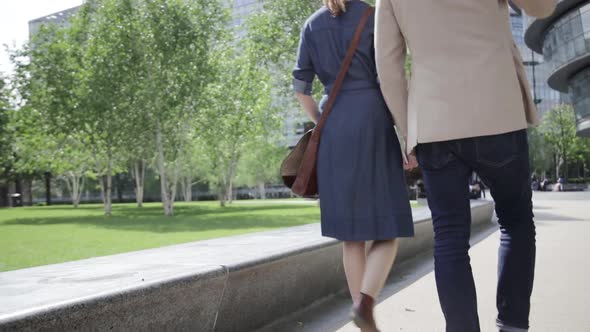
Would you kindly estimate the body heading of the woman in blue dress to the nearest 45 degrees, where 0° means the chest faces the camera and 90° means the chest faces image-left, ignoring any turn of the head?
approximately 180°

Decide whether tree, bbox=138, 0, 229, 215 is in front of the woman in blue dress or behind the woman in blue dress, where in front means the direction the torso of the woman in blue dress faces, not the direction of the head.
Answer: in front

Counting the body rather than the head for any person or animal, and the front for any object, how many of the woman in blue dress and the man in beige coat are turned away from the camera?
2

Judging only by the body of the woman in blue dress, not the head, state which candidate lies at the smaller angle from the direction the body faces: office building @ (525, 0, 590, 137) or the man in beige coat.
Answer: the office building

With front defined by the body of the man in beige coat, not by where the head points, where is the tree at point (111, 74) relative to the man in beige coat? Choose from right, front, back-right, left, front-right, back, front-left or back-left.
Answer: front-left

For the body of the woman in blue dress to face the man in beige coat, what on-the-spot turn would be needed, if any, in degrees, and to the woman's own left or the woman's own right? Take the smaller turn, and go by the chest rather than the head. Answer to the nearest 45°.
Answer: approximately 135° to the woman's own right

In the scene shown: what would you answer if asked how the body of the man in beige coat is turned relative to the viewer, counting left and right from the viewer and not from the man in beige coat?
facing away from the viewer

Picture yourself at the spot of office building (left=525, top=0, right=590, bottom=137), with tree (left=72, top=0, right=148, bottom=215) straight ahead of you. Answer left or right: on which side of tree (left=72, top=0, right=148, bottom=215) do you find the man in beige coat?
left

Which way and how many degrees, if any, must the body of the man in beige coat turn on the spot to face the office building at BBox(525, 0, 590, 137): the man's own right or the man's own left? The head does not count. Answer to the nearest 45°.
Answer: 0° — they already face it

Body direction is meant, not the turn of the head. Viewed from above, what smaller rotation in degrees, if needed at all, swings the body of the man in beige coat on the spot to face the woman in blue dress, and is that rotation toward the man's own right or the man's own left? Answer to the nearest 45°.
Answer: approximately 45° to the man's own left

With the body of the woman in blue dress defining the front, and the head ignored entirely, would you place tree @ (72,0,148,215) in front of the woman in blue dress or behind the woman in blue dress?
in front
